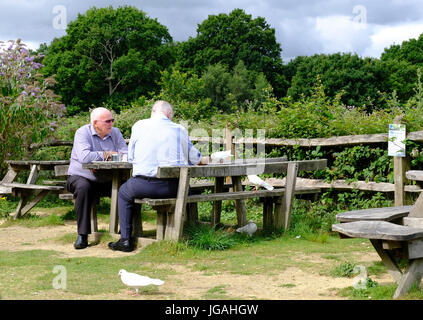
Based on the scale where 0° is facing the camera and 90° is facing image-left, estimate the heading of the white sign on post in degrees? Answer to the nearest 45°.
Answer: approximately 0°

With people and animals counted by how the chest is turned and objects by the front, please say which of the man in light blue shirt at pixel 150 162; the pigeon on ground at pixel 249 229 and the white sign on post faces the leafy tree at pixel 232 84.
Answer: the man in light blue shirt

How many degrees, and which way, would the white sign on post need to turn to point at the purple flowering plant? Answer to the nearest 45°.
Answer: approximately 90° to its right

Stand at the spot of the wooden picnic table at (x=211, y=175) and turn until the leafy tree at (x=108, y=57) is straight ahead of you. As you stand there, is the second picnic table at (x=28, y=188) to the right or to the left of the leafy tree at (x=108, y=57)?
left

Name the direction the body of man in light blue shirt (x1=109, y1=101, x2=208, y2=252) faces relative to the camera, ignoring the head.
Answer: away from the camera

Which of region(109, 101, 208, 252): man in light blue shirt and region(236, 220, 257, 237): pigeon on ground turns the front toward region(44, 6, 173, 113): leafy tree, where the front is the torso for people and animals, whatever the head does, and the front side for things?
the man in light blue shirt

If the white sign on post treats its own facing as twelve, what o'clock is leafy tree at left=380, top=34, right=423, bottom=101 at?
The leafy tree is roughly at 6 o'clock from the white sign on post.

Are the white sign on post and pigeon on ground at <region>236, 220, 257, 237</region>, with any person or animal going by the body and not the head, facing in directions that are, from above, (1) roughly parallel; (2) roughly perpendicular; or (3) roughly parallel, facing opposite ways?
roughly perpendicular

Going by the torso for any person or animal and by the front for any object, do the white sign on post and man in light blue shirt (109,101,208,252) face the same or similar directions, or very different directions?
very different directions

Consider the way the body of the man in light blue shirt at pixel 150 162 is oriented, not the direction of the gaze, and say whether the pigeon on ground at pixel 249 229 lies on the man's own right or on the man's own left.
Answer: on the man's own right
